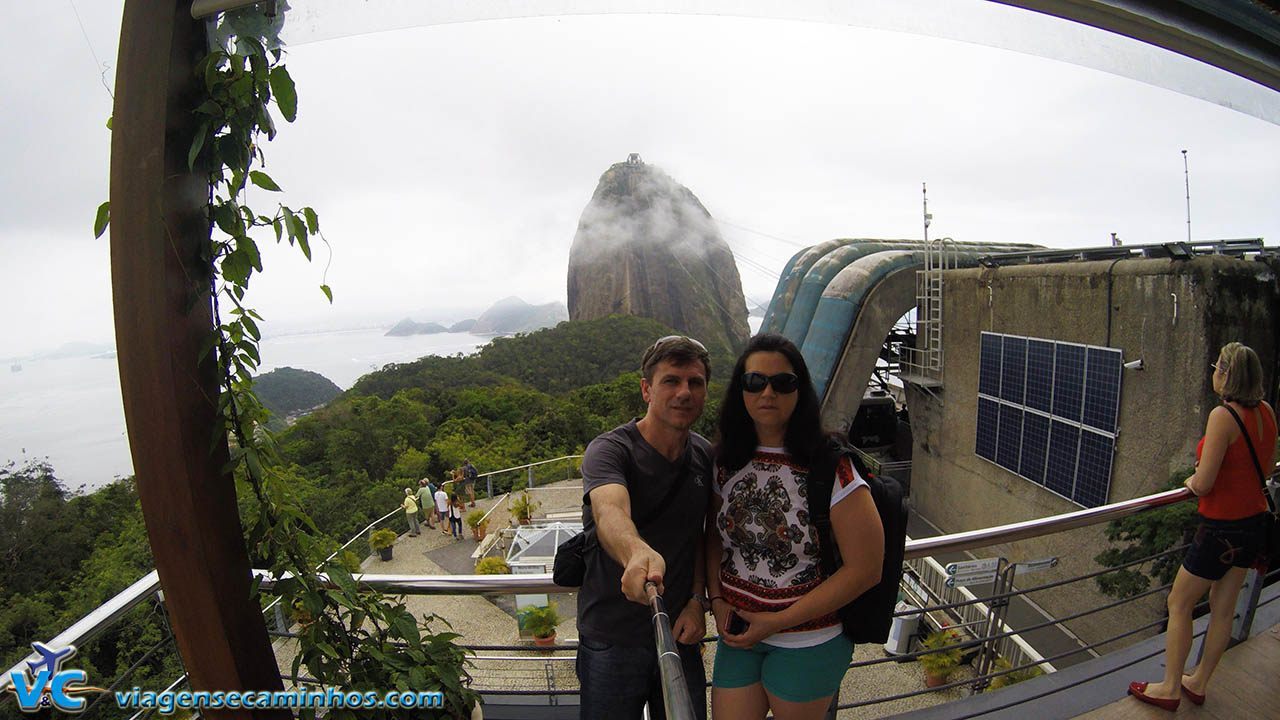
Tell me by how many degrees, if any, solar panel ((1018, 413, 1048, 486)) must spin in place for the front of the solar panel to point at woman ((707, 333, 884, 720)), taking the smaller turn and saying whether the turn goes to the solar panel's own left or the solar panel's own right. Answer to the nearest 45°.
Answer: approximately 45° to the solar panel's own left

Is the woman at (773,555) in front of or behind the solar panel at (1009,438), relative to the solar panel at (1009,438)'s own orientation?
in front

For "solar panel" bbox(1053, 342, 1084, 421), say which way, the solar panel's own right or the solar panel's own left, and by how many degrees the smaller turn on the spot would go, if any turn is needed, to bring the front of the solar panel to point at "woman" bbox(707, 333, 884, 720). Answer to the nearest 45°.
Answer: approximately 45° to the solar panel's own left

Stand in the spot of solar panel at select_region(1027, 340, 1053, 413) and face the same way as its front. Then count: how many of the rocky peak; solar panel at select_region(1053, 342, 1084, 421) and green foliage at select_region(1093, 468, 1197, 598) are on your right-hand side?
1

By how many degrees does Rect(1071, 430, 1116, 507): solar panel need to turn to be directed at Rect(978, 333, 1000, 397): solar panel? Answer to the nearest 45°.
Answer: approximately 90° to its right

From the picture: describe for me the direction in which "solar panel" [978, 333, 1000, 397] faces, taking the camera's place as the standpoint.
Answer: facing the viewer and to the left of the viewer

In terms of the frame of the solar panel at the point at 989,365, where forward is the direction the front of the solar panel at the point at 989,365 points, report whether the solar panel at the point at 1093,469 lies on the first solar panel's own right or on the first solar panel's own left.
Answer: on the first solar panel's own left

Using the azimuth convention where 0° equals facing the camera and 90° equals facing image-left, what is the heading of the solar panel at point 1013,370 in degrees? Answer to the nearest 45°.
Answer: approximately 45°

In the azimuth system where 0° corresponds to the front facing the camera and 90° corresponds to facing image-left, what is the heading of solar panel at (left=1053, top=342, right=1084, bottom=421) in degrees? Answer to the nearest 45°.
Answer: approximately 45°

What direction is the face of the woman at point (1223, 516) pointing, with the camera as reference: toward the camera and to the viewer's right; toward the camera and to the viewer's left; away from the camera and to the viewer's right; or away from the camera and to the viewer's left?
away from the camera and to the viewer's left
